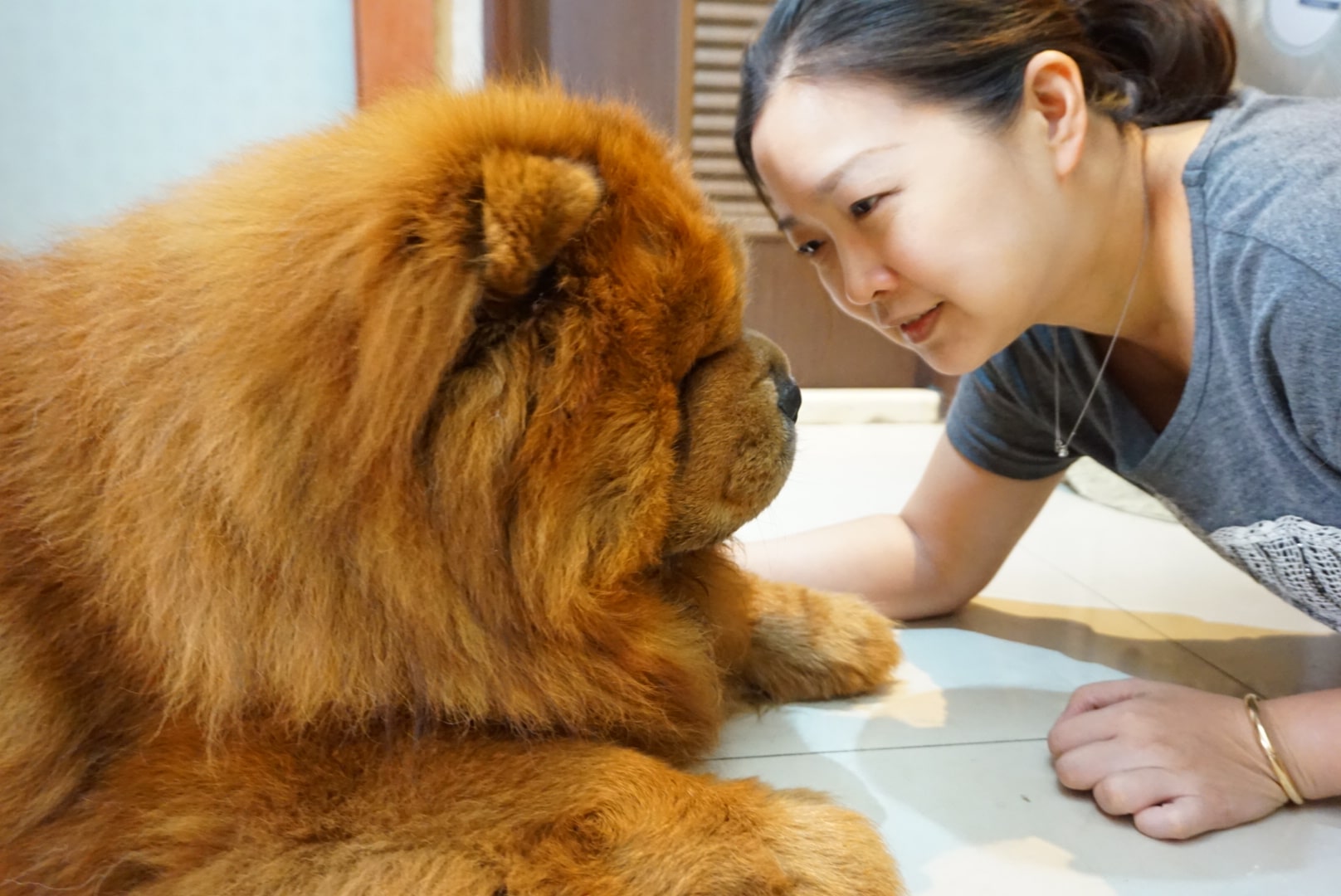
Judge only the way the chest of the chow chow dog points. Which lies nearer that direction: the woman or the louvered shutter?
the woman

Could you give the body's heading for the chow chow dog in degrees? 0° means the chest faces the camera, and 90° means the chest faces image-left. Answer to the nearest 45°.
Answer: approximately 270°

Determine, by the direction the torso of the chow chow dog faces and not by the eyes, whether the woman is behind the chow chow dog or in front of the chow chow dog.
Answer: in front

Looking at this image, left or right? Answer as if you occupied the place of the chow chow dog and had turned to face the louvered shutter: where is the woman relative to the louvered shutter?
right

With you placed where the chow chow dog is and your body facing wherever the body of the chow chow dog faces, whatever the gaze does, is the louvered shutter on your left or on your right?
on your left
